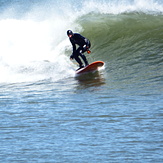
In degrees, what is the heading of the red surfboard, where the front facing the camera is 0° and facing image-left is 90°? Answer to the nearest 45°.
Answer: approximately 270°
